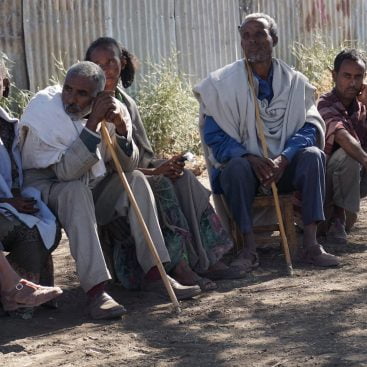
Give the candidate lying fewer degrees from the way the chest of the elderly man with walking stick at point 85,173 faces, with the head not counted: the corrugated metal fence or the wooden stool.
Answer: the wooden stool

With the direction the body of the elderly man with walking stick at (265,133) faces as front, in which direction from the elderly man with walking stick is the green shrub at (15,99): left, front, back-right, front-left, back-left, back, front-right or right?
back-right

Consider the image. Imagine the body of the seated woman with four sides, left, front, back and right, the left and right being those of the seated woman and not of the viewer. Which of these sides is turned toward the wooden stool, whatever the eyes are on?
left

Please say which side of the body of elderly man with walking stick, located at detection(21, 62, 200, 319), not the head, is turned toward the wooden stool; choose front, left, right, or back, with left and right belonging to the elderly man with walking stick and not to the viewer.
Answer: left

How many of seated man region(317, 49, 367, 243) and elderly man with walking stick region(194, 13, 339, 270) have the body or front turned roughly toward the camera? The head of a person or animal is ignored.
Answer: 2

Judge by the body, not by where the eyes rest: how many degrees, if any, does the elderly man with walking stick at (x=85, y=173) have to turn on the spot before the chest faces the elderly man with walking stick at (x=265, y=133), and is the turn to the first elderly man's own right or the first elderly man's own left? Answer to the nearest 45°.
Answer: approximately 90° to the first elderly man's own left

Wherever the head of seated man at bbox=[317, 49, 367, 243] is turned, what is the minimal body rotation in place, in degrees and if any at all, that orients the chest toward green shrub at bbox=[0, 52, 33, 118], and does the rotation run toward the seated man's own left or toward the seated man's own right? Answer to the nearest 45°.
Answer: approximately 135° to the seated man's own right

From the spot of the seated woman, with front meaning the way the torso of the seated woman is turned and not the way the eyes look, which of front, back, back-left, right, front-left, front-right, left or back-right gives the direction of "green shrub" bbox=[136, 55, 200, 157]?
back-left

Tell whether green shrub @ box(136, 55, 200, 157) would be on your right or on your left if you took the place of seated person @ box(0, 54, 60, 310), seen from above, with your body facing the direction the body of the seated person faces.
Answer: on your left
